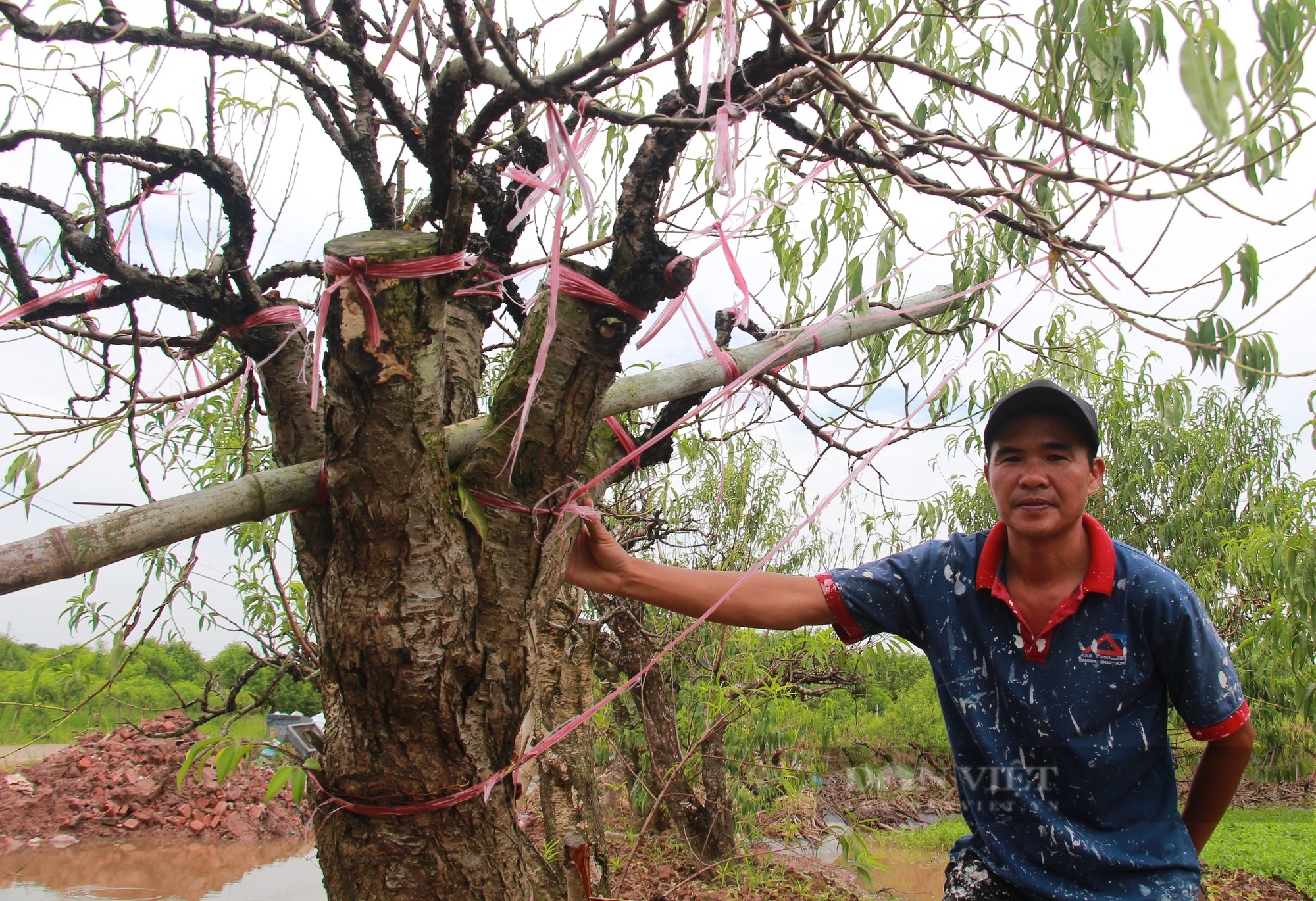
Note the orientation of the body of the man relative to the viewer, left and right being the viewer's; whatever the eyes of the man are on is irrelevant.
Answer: facing the viewer

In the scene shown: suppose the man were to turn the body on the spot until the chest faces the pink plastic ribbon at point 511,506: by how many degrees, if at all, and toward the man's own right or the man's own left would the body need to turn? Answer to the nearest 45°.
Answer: approximately 45° to the man's own right

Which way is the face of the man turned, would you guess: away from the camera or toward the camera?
toward the camera

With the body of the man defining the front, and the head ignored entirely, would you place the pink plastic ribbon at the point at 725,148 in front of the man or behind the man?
in front

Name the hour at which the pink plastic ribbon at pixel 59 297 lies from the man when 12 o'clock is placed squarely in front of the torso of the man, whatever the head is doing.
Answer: The pink plastic ribbon is roughly at 2 o'clock from the man.

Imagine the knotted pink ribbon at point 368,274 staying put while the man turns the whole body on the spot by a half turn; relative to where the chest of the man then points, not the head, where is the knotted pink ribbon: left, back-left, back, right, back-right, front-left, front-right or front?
back-left

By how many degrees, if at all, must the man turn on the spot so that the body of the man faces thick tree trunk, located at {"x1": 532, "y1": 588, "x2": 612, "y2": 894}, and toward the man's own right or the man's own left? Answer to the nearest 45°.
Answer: approximately 135° to the man's own right
